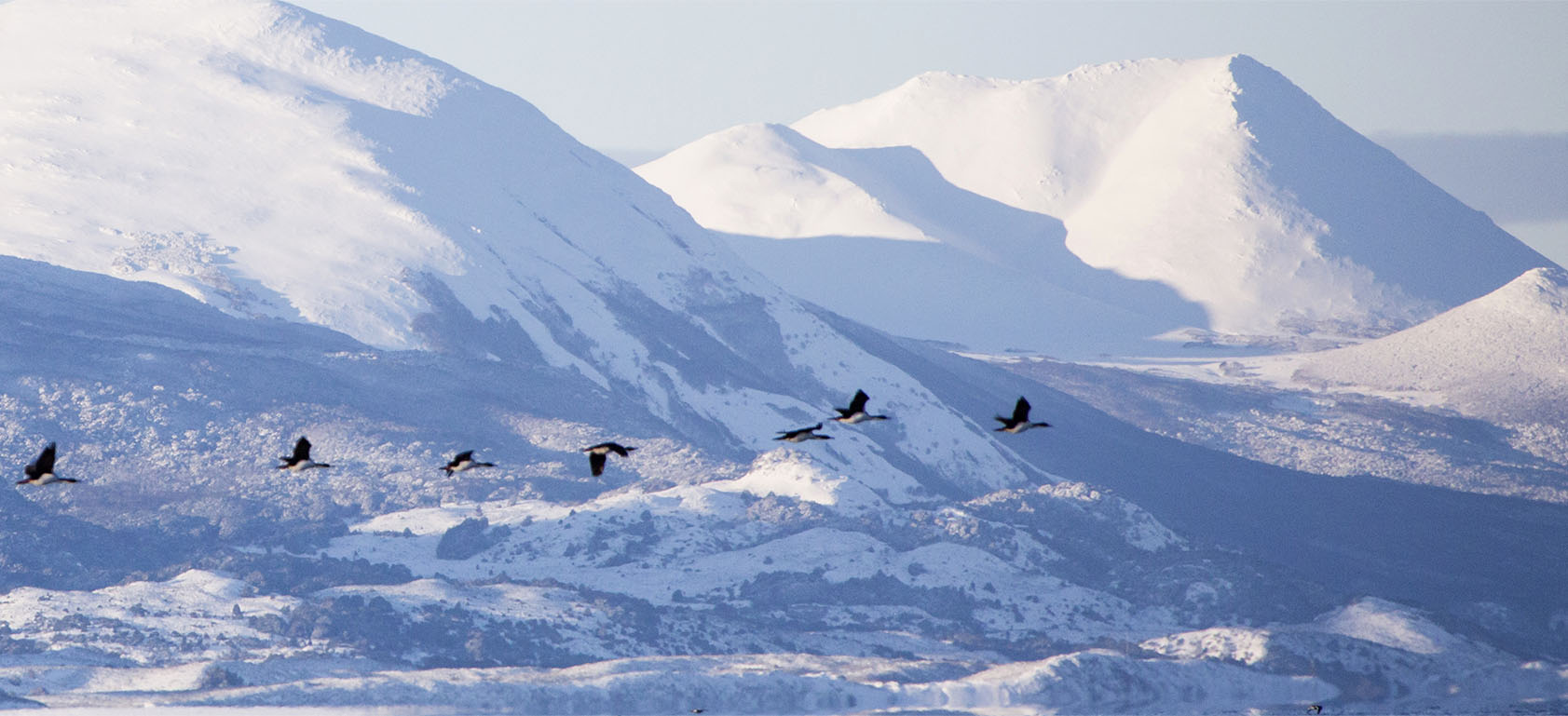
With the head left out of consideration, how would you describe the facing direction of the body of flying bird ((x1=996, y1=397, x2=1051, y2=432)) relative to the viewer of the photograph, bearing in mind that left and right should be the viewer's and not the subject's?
facing to the right of the viewer

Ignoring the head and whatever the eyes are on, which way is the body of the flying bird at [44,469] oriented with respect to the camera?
to the viewer's right

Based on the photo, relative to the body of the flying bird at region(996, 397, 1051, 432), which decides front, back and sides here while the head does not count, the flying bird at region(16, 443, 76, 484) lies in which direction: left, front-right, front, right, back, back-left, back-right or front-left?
back

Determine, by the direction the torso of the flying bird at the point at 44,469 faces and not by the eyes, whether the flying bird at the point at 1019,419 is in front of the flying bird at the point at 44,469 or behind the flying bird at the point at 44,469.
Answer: in front

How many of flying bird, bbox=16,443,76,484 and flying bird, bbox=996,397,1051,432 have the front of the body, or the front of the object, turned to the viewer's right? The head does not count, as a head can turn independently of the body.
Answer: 2
